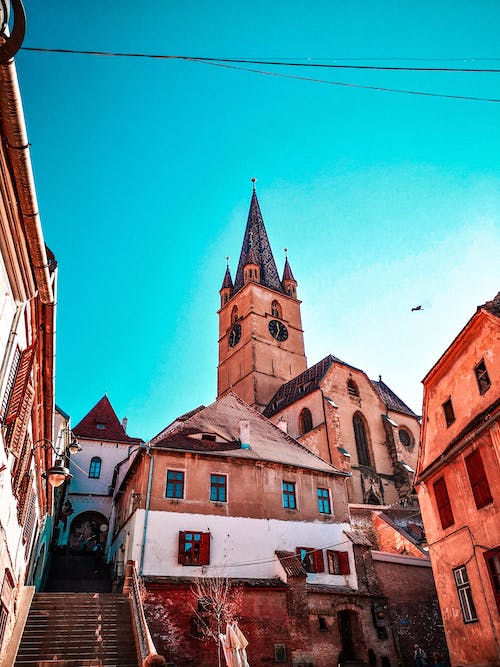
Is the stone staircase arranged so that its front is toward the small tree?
no

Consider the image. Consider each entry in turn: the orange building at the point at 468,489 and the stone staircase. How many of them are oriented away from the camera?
0

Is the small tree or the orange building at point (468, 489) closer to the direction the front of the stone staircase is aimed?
the orange building

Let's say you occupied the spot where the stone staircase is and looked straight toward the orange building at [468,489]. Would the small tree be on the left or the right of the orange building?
left

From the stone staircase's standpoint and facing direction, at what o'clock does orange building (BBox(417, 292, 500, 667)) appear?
The orange building is roughly at 10 o'clock from the stone staircase.

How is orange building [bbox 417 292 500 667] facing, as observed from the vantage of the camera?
facing the viewer and to the left of the viewer

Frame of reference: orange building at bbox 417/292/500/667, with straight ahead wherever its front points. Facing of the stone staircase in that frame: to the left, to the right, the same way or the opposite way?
to the left

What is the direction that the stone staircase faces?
toward the camera
